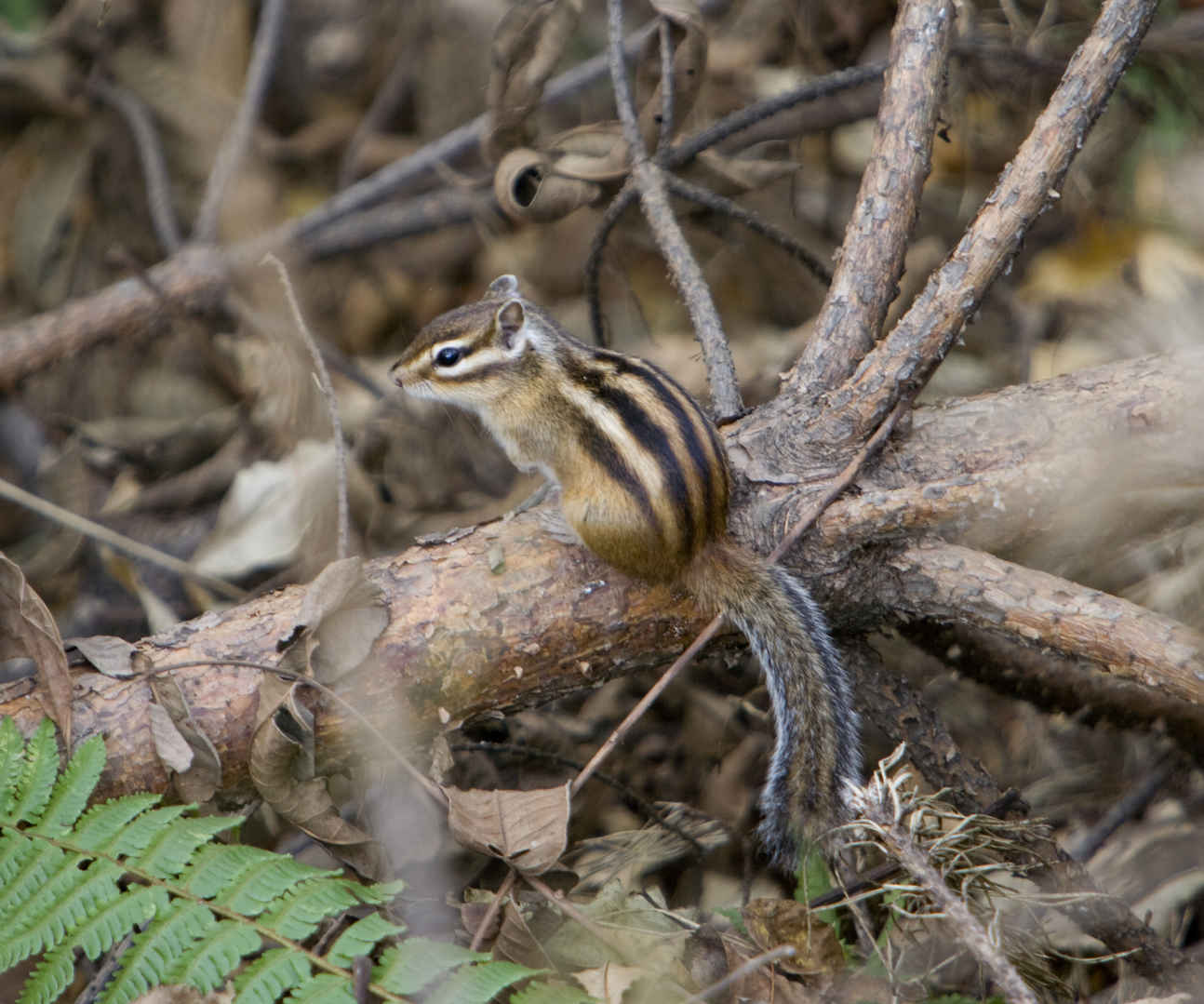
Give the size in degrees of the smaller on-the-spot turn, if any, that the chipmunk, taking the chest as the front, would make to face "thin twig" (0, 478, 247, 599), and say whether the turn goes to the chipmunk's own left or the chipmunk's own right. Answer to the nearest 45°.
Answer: approximately 45° to the chipmunk's own right

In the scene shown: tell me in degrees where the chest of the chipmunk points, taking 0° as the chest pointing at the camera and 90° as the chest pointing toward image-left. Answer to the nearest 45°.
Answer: approximately 90°

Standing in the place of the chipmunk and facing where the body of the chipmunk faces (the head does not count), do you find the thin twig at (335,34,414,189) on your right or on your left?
on your right

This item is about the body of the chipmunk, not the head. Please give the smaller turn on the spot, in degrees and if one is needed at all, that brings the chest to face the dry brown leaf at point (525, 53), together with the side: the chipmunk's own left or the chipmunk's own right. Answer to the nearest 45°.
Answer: approximately 90° to the chipmunk's own right

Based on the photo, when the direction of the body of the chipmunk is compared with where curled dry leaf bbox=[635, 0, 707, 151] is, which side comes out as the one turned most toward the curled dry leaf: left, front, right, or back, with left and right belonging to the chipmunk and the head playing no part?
right

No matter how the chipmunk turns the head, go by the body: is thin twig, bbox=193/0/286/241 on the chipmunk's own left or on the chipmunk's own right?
on the chipmunk's own right

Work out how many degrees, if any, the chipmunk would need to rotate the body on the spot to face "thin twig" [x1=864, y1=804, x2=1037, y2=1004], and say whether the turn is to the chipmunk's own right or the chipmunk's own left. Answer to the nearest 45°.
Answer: approximately 90° to the chipmunk's own left

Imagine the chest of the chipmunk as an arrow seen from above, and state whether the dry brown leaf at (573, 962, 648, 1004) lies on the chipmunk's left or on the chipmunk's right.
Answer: on the chipmunk's left
